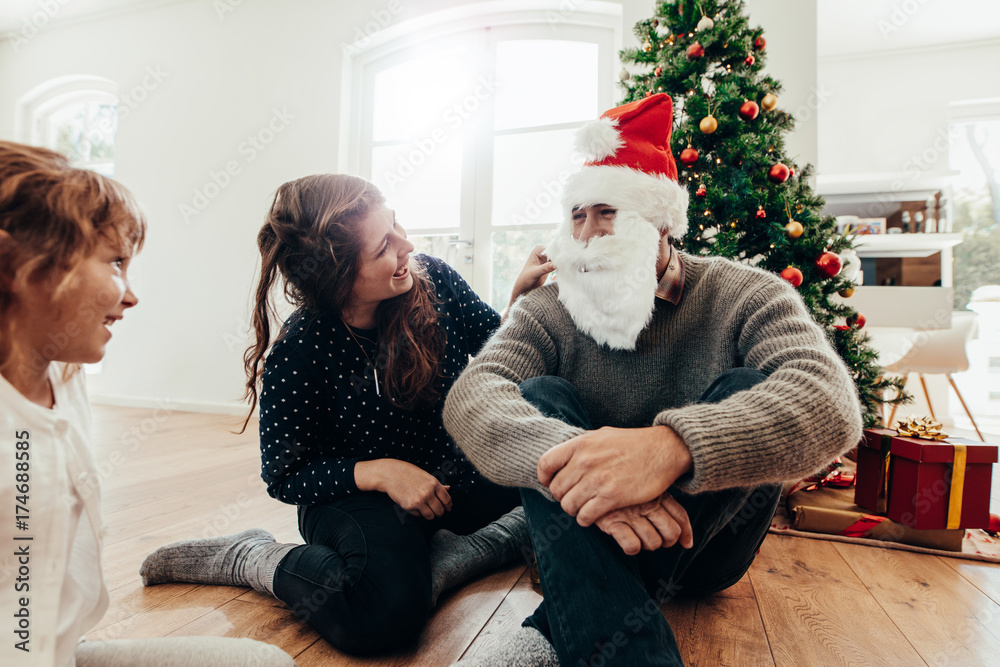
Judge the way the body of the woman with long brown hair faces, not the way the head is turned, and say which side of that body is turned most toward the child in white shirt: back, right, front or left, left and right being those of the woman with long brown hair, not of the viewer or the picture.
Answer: right

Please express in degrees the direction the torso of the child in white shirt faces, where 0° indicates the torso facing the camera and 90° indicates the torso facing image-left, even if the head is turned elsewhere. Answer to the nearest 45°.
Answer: approximately 270°

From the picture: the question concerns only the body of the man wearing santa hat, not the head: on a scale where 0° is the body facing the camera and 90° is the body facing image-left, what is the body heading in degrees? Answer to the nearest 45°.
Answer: approximately 45°

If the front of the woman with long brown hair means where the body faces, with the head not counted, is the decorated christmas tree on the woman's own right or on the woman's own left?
on the woman's own left

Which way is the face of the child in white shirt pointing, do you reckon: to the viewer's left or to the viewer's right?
to the viewer's right

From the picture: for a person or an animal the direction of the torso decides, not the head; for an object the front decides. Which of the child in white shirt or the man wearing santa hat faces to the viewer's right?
the child in white shirt

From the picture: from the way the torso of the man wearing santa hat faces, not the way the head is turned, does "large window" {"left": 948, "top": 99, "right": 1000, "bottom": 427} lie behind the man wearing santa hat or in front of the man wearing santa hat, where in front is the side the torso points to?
behind

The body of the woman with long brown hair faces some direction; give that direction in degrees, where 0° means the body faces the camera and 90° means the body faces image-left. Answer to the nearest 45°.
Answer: approximately 315°

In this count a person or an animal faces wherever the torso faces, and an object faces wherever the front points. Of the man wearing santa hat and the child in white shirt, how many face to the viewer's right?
1
